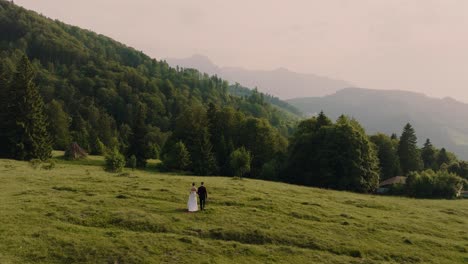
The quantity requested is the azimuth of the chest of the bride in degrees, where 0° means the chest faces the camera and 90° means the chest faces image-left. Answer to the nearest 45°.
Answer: approximately 180°
